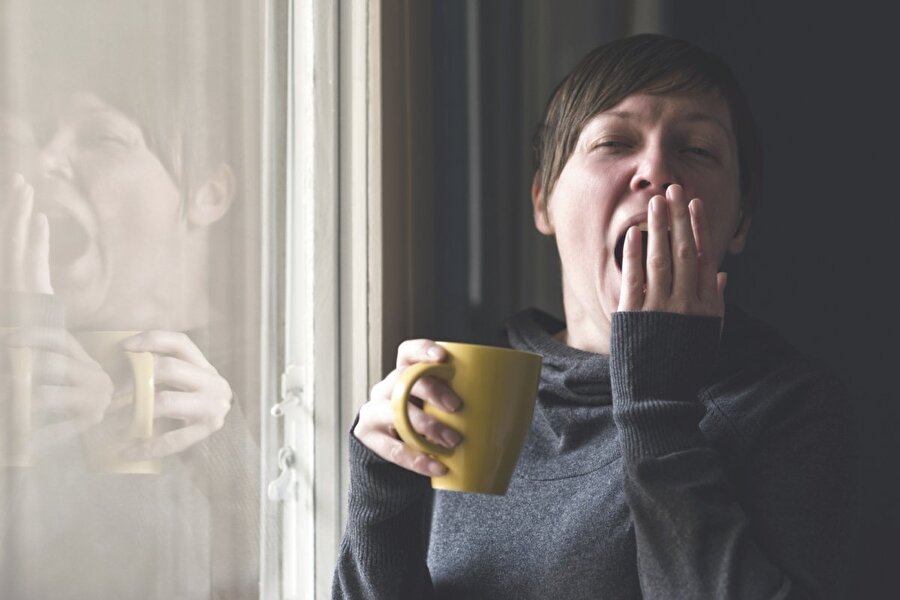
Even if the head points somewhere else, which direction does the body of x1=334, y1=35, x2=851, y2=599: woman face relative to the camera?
toward the camera
